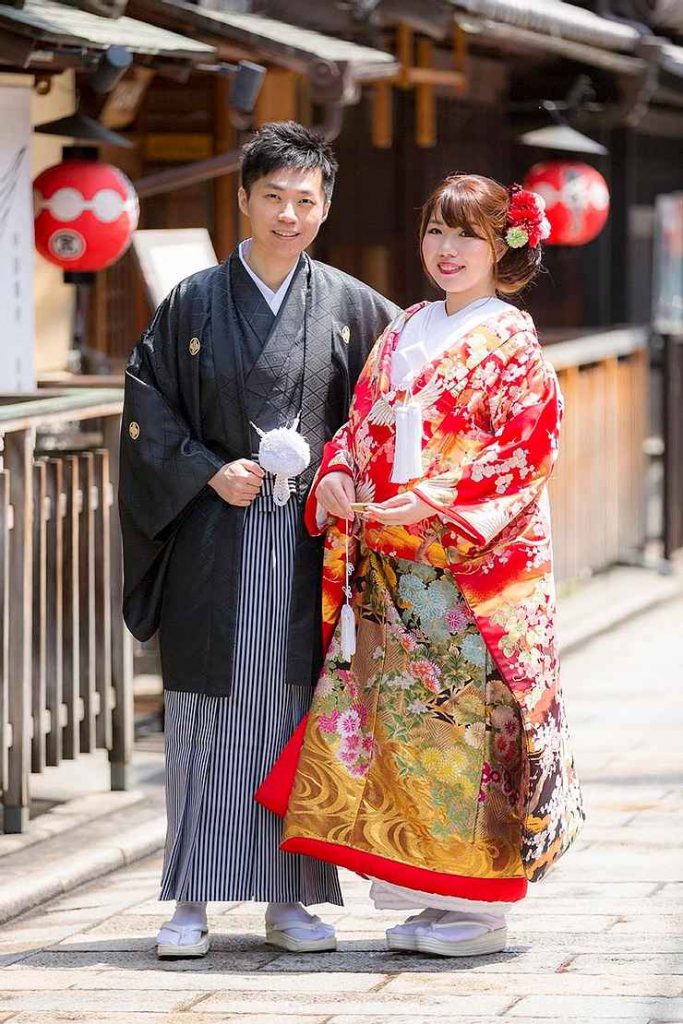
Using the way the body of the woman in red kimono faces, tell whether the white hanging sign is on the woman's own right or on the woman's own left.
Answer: on the woman's own right

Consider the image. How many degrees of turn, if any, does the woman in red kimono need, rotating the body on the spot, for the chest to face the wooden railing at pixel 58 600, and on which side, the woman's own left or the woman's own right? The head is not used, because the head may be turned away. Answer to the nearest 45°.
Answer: approximately 90° to the woman's own right

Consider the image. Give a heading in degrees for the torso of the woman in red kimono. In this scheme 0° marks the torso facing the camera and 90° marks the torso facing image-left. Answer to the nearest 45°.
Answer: approximately 45°

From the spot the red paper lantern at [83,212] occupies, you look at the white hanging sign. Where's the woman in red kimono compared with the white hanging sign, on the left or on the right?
left

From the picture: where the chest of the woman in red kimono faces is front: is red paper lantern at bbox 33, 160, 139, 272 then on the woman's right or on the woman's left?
on the woman's right

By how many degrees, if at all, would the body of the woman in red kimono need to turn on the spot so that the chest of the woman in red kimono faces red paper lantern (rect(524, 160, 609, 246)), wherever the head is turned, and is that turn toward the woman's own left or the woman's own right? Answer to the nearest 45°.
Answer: approximately 135° to the woman's own right

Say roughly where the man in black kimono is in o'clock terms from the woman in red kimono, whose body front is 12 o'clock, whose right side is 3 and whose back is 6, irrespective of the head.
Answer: The man in black kimono is roughly at 2 o'clock from the woman in red kimono.

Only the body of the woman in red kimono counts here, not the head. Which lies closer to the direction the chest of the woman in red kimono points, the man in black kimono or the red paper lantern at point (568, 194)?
the man in black kimono
